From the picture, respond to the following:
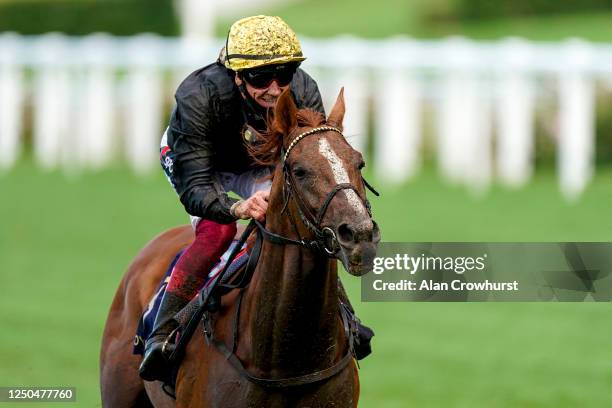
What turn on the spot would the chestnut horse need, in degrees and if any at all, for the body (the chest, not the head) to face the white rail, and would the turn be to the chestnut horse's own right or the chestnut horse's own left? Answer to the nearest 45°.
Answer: approximately 135° to the chestnut horse's own left

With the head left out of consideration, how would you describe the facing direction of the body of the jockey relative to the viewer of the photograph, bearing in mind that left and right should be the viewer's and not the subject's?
facing the viewer and to the right of the viewer

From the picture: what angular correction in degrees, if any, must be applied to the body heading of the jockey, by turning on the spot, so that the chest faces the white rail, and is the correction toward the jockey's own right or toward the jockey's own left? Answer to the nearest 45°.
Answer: approximately 135° to the jockey's own left
